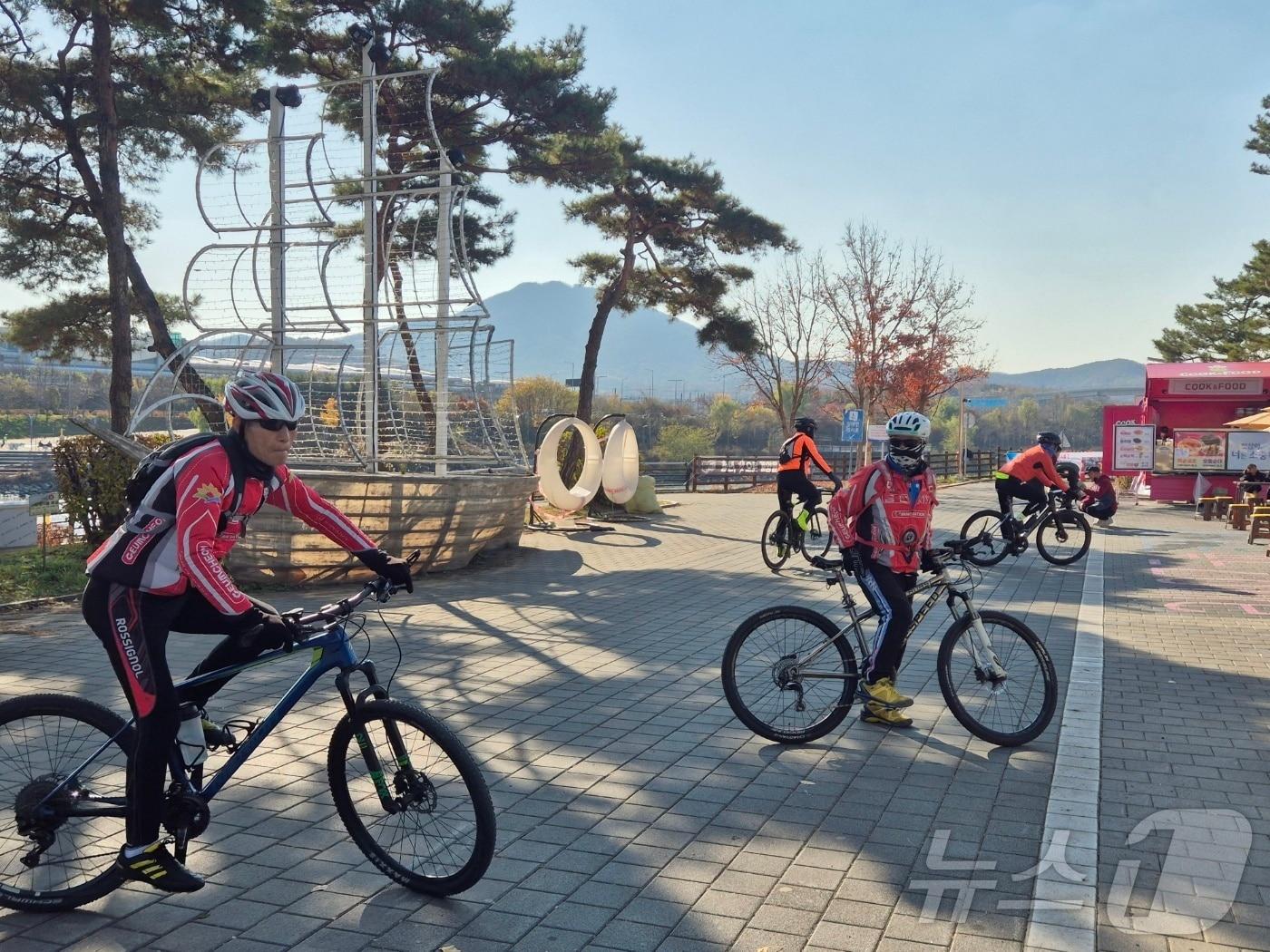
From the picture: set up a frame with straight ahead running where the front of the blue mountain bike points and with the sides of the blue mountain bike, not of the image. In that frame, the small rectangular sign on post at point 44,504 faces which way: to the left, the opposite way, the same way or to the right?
to the right

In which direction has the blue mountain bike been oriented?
to the viewer's right

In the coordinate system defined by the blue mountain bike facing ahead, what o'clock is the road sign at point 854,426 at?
The road sign is roughly at 10 o'clock from the blue mountain bike.

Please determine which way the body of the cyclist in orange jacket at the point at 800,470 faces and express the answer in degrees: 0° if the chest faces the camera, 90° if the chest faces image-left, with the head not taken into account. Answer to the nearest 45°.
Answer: approximately 225°

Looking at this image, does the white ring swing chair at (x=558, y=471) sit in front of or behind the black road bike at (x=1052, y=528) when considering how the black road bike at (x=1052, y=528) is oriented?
behind

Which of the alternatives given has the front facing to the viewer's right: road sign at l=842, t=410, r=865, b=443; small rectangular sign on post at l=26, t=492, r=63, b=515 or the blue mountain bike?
the blue mountain bike

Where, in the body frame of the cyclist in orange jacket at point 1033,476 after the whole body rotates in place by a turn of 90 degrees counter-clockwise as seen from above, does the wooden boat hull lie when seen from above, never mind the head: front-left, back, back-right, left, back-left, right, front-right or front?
back-left

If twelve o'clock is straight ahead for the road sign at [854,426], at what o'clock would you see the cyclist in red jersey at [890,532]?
The cyclist in red jersey is roughly at 12 o'clock from the road sign.

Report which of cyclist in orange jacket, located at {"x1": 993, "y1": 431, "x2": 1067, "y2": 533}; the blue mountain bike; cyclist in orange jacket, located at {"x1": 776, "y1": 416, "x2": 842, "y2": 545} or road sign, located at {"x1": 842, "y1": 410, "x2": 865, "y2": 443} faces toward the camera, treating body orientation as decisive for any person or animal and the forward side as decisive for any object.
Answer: the road sign

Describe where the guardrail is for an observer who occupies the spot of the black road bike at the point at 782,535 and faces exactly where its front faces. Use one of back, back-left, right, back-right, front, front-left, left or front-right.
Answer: front-left

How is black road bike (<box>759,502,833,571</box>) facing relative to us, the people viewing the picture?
facing away from the viewer and to the right of the viewer

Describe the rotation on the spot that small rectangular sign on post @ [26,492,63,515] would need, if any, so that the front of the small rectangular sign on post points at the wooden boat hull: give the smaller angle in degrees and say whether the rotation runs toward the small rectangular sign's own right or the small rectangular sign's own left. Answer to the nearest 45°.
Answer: approximately 45° to the small rectangular sign's own left

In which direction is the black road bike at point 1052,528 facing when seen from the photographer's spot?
facing to the right of the viewer
